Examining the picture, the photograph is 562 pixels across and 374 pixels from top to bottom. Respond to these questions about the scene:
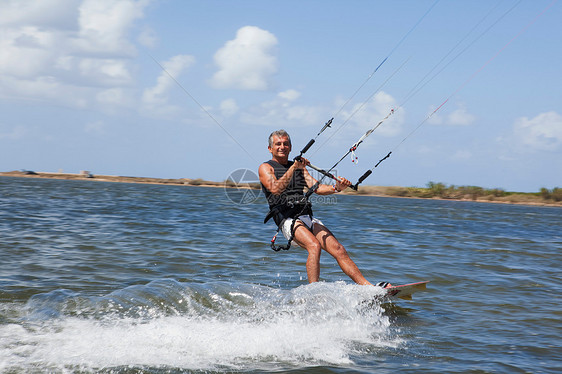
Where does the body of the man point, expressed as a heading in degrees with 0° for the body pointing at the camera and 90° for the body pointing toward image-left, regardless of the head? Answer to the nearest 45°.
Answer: approximately 315°

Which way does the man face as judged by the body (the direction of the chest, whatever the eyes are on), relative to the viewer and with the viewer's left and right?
facing the viewer and to the right of the viewer
